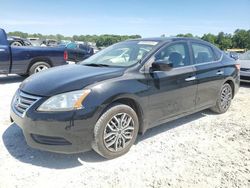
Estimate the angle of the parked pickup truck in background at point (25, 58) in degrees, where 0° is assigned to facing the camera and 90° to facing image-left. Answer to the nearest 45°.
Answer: approximately 90°

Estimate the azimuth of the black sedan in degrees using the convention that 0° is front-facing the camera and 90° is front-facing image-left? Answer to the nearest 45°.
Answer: approximately 45°

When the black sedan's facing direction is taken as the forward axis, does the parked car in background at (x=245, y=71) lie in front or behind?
behind

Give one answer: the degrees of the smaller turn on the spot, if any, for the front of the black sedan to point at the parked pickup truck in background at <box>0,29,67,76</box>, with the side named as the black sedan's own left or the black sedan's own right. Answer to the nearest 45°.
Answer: approximately 90° to the black sedan's own right
